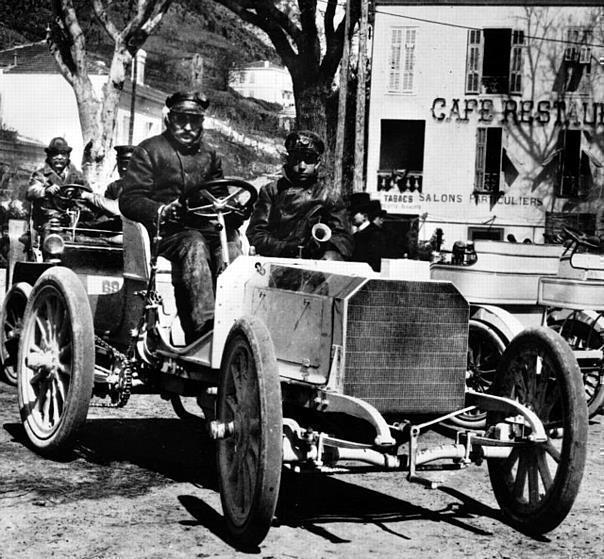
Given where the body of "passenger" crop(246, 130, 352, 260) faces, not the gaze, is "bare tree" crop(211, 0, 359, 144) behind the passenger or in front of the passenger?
behind

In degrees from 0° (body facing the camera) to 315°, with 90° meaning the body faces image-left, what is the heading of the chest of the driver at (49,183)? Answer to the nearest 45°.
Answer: approximately 0°

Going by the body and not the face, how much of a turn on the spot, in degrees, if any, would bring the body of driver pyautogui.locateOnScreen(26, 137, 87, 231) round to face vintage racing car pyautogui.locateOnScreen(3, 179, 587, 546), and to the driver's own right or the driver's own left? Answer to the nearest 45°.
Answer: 0° — they already face it

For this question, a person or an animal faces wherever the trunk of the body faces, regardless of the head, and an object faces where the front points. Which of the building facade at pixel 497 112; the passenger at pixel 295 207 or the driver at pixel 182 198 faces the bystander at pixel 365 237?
the building facade

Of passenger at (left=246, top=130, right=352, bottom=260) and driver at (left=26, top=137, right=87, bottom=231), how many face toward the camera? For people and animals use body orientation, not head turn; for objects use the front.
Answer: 2

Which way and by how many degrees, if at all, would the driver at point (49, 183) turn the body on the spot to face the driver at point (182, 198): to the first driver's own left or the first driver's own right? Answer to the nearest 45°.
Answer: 0° — they already face them

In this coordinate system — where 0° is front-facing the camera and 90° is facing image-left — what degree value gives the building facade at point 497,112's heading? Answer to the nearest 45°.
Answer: approximately 0°

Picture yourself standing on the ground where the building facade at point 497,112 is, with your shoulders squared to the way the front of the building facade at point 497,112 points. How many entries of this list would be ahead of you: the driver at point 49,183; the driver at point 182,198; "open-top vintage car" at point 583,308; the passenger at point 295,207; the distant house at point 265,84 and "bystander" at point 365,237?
5

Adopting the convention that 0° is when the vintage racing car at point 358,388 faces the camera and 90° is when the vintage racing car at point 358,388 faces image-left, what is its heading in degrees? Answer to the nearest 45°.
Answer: approximately 315°
